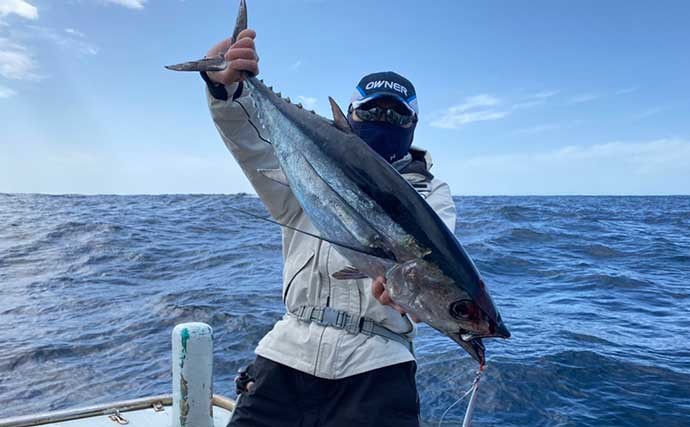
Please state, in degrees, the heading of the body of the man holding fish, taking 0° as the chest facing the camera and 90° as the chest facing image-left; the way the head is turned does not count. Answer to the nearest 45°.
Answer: approximately 0°
